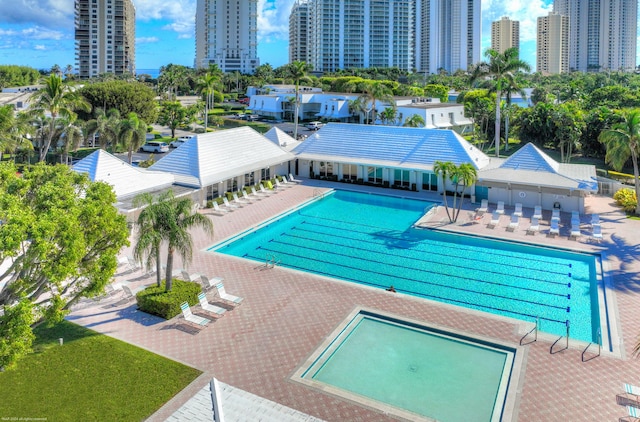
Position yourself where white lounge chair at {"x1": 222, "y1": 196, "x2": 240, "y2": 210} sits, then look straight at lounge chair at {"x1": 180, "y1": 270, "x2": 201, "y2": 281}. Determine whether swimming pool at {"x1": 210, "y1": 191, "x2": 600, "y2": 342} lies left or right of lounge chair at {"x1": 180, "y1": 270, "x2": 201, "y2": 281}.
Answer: left

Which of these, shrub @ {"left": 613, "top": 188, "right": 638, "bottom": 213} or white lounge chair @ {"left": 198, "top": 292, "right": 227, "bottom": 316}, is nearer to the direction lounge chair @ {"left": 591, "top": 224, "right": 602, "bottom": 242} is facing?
the white lounge chair

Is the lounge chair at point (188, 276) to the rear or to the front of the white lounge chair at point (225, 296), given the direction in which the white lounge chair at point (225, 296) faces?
to the rear

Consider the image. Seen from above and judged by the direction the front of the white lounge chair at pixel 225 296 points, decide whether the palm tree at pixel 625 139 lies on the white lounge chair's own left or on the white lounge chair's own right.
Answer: on the white lounge chair's own left

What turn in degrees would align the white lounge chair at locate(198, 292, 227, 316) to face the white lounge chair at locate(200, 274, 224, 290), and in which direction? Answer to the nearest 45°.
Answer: approximately 135° to its left

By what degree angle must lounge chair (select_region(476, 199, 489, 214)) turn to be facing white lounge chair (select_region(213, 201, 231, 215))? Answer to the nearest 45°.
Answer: approximately 45° to its right

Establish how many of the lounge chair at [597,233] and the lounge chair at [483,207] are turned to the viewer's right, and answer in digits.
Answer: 0

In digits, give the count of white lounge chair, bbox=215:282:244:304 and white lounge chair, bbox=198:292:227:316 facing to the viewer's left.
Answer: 0

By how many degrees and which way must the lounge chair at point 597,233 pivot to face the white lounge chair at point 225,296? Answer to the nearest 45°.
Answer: approximately 45° to its right
